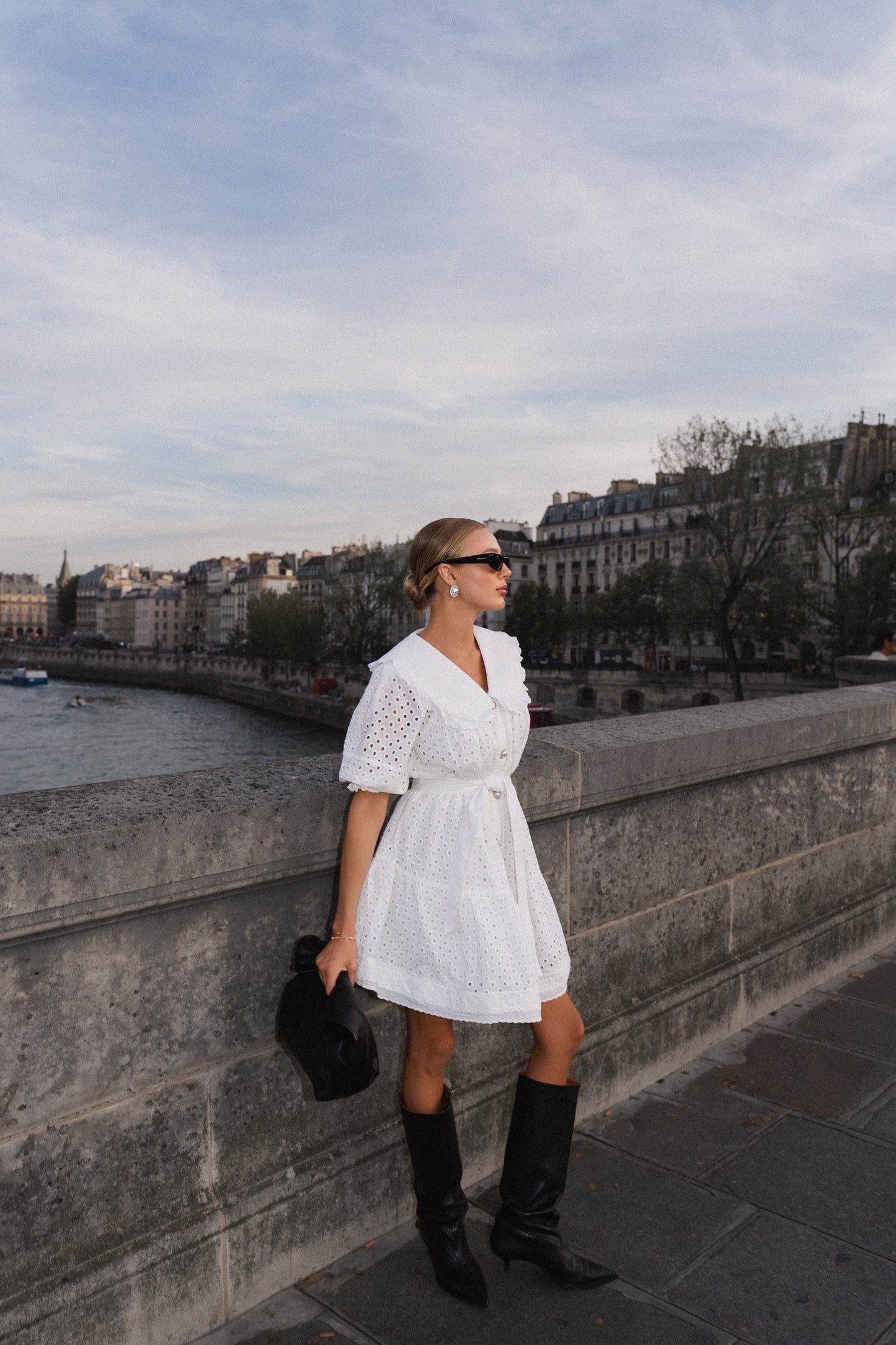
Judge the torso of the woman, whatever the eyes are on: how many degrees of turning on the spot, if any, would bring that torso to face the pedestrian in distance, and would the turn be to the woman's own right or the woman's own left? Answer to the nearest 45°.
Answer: approximately 90° to the woman's own left

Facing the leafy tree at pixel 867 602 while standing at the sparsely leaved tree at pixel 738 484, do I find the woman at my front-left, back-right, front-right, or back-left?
back-right

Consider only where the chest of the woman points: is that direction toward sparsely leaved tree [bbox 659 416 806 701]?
no

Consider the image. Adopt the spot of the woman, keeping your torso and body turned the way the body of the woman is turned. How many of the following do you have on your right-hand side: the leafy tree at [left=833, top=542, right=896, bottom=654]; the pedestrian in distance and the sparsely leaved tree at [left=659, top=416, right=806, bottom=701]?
0

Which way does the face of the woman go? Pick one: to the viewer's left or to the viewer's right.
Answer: to the viewer's right

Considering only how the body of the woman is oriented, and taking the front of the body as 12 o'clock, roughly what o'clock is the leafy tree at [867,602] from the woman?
The leafy tree is roughly at 8 o'clock from the woman.

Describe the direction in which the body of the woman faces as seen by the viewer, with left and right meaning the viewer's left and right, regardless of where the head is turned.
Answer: facing the viewer and to the right of the viewer
